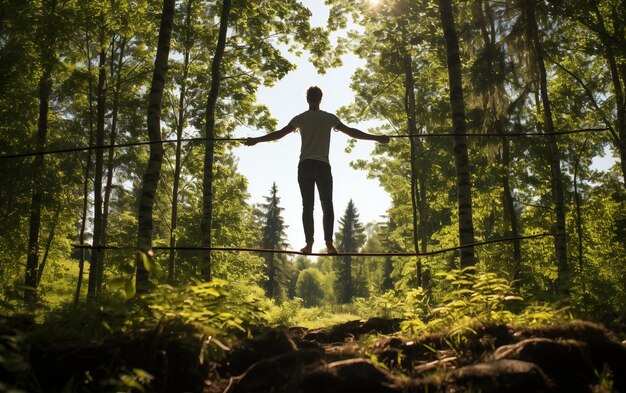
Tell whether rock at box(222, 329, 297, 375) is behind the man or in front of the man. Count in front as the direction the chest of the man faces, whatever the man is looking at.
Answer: behind

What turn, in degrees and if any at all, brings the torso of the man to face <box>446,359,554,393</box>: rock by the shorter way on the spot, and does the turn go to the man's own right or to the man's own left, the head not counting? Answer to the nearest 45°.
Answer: approximately 180°

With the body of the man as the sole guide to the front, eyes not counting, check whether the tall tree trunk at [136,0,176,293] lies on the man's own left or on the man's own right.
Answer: on the man's own left

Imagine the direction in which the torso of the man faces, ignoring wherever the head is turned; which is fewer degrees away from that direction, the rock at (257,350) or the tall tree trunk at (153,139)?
the tall tree trunk

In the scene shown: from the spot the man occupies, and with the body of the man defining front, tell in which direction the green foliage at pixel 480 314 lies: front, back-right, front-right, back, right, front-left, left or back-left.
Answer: back-right

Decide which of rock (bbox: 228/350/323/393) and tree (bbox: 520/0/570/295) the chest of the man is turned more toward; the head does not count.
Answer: the tree

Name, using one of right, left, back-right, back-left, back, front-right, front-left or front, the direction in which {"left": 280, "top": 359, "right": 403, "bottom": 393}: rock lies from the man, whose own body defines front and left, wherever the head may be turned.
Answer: back

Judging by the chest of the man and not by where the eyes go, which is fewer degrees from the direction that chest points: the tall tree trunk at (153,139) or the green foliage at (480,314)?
the tall tree trunk

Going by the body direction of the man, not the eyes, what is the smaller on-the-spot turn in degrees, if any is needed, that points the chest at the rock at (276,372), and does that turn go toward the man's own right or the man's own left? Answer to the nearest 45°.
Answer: approximately 180°

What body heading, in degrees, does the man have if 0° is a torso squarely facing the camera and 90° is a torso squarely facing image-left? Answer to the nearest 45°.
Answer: approximately 180°
